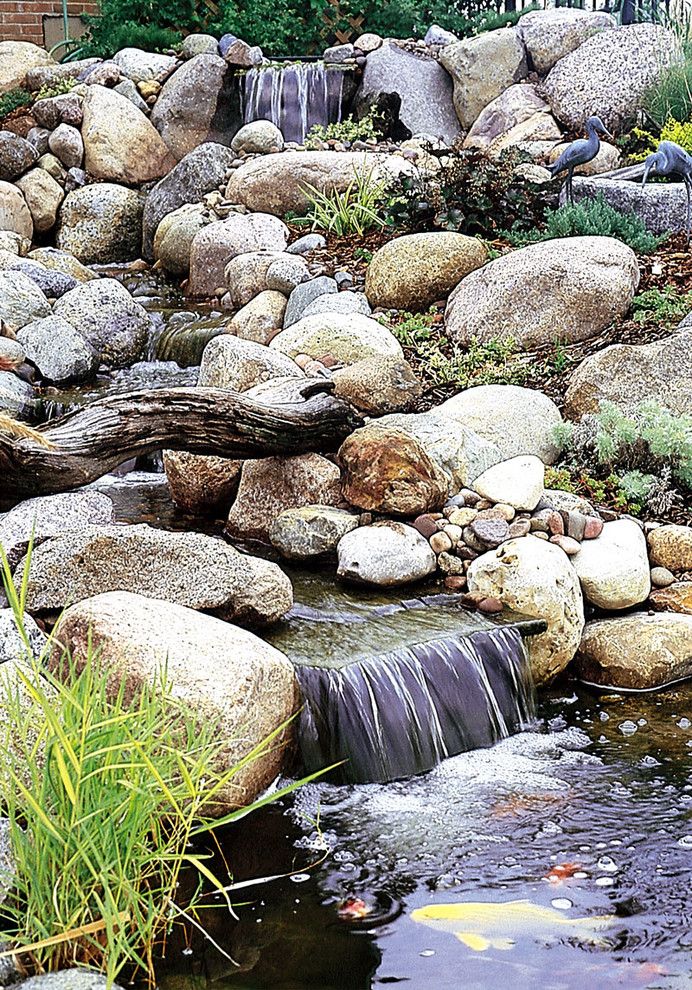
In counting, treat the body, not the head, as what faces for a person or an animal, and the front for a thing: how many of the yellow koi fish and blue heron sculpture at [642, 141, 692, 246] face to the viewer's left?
2

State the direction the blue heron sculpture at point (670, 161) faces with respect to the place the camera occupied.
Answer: facing to the left of the viewer

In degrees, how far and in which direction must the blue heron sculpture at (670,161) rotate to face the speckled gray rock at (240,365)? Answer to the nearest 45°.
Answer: approximately 45° to its left

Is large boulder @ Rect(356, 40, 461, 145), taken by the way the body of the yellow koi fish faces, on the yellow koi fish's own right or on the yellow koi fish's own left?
on the yellow koi fish's own right

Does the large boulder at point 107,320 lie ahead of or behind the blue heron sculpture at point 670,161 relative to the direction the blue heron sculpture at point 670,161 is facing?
ahead

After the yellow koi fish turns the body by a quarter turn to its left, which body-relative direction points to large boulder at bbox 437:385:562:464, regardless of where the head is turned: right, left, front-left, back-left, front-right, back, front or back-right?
back

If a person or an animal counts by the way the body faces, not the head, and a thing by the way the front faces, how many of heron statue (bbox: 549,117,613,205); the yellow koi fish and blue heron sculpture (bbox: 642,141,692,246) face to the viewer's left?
2

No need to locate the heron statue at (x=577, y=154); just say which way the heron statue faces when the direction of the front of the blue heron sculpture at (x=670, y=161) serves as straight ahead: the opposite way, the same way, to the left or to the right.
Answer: the opposite way

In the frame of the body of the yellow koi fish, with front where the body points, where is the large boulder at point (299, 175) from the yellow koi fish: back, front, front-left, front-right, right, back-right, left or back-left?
right

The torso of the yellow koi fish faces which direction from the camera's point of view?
to the viewer's left

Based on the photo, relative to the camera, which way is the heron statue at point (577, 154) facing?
to the viewer's right
